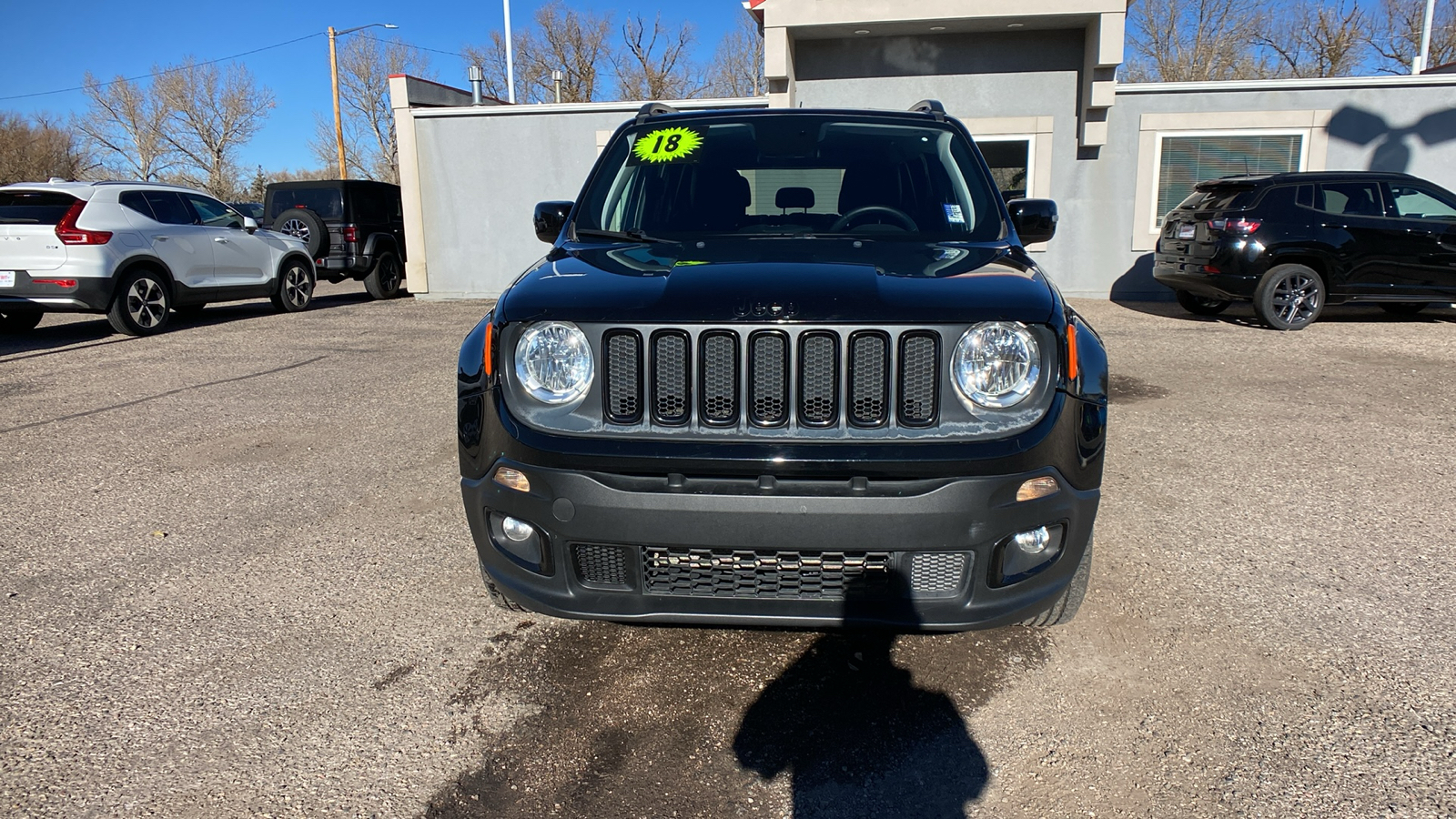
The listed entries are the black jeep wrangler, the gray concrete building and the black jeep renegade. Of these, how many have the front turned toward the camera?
2

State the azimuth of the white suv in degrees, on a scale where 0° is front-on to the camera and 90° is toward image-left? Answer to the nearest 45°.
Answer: approximately 225°

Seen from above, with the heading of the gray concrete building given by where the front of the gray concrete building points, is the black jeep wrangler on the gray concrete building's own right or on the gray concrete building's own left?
on the gray concrete building's own right

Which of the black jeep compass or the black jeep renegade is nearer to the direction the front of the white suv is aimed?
the black jeep compass

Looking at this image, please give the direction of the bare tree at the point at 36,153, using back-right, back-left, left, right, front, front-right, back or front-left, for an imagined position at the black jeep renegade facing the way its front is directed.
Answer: back-right

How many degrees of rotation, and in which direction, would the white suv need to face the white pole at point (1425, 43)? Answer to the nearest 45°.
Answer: approximately 45° to its right

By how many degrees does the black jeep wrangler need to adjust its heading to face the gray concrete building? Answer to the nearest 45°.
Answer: approximately 90° to its right

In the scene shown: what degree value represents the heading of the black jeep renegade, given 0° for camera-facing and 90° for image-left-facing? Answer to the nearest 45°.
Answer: approximately 0°

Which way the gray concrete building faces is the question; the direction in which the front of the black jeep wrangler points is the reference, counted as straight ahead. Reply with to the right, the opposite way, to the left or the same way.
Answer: the opposite way

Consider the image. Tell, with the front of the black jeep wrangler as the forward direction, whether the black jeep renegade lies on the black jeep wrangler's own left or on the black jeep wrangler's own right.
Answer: on the black jeep wrangler's own right

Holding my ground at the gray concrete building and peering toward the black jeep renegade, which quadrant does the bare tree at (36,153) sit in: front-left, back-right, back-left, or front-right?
back-right

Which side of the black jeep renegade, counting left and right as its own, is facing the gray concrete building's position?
back

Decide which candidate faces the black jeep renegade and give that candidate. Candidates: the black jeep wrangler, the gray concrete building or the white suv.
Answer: the gray concrete building
